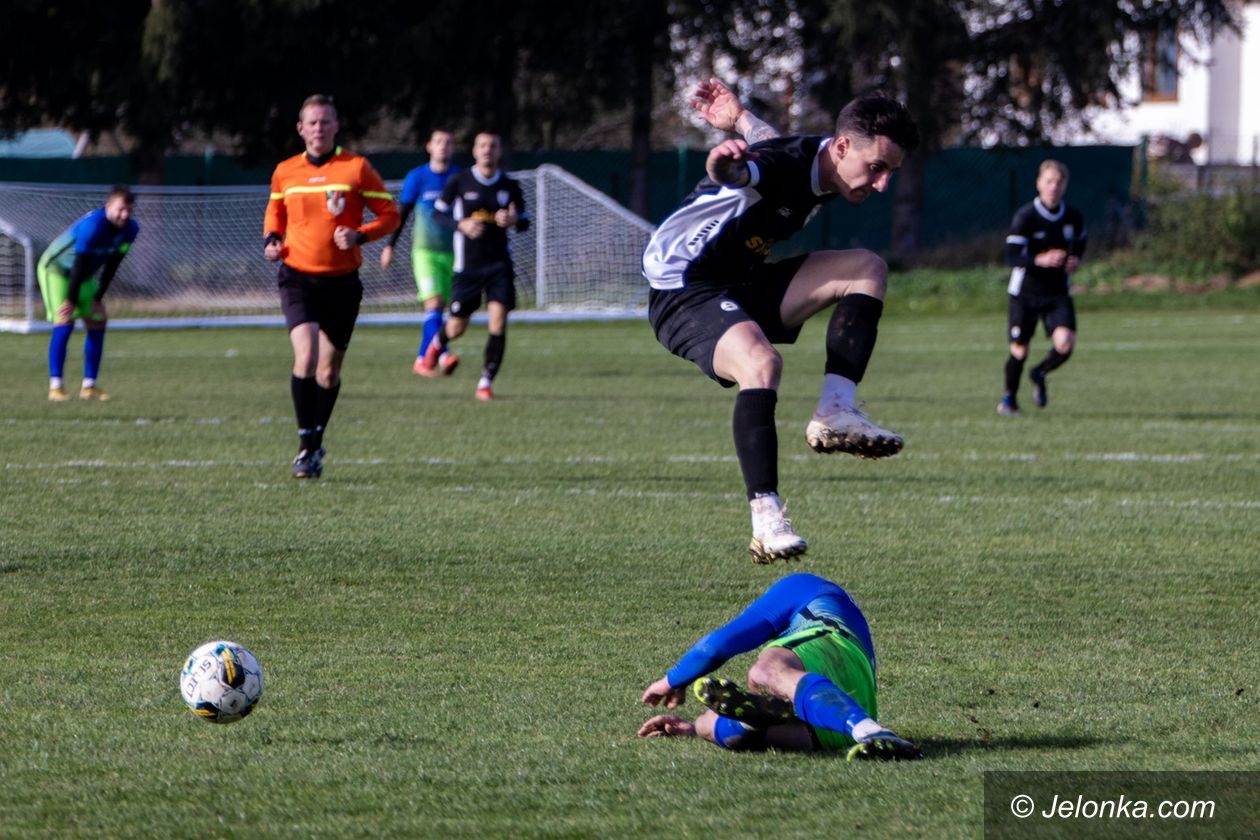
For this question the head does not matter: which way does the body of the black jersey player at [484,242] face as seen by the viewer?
toward the camera

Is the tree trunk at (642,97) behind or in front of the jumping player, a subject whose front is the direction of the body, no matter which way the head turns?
behind

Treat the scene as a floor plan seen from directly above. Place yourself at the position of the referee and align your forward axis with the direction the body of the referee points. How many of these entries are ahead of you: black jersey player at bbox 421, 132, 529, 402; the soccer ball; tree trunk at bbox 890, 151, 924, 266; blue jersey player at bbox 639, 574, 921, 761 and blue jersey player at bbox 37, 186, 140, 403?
2

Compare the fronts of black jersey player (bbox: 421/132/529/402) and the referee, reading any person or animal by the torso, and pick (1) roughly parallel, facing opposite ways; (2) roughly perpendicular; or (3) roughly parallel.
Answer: roughly parallel

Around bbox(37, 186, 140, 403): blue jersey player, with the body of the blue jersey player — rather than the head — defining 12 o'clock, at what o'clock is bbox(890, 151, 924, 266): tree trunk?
The tree trunk is roughly at 9 o'clock from the blue jersey player.

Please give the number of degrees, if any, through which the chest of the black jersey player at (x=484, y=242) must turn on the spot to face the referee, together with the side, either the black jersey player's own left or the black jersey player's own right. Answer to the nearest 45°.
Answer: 0° — they already face them

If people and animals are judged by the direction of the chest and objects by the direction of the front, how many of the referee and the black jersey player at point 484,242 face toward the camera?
2

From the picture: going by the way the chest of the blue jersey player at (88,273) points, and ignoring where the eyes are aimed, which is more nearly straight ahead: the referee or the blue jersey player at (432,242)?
the referee

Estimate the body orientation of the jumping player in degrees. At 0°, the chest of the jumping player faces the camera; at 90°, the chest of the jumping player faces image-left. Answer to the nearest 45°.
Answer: approximately 315°

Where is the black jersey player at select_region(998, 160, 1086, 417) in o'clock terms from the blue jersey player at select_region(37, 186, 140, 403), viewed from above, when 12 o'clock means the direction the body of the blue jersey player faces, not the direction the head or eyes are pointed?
The black jersey player is roughly at 11 o'clock from the blue jersey player.

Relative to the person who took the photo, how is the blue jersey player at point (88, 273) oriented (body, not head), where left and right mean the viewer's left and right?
facing the viewer and to the right of the viewer

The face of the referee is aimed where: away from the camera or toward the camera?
toward the camera

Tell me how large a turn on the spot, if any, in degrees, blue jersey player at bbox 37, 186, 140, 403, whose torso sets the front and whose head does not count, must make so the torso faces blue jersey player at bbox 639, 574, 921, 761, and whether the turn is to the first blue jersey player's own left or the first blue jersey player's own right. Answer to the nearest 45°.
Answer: approximately 45° to the first blue jersey player's own right

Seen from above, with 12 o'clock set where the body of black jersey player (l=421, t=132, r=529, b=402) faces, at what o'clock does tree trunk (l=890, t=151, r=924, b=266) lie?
The tree trunk is roughly at 7 o'clock from the black jersey player.

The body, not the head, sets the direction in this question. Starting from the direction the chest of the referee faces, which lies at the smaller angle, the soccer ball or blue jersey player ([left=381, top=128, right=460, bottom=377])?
the soccer ball

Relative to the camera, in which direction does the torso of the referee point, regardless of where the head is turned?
toward the camera

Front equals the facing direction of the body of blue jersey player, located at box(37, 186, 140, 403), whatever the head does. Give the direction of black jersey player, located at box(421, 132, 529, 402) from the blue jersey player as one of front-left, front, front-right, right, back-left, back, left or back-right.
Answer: front-left

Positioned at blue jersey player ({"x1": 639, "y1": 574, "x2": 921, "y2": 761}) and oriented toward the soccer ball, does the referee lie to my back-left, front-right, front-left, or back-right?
front-right

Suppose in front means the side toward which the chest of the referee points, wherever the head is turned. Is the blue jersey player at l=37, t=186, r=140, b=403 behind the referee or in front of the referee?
behind
